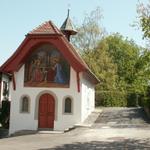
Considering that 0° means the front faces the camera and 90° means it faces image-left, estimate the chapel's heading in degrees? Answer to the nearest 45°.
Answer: approximately 0°
